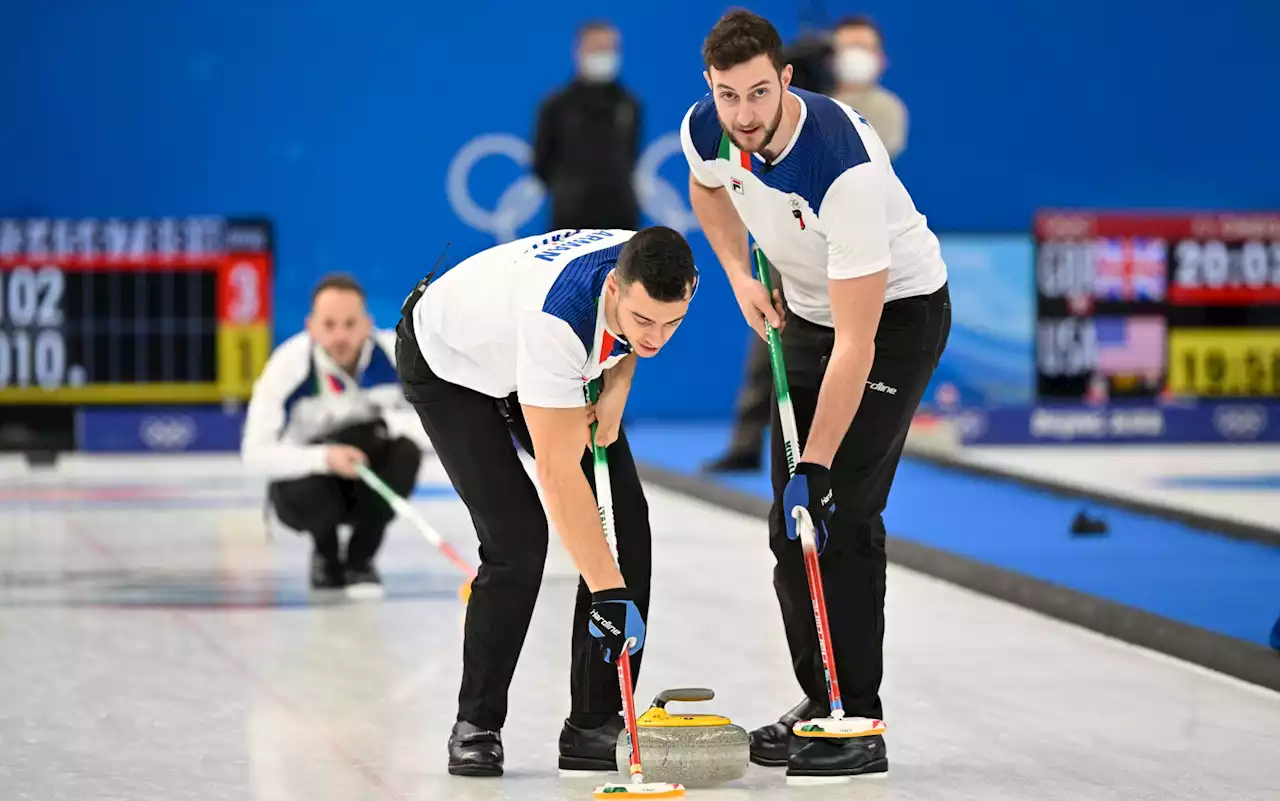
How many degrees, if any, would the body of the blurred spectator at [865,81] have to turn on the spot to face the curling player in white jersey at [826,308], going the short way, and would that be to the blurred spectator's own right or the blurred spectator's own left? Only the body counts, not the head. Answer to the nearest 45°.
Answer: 0° — they already face them

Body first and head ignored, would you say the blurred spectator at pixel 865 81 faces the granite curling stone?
yes

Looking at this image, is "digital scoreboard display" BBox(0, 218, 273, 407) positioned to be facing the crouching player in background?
yes

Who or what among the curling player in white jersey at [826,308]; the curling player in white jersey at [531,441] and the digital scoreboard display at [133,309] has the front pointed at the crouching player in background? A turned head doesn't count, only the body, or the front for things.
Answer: the digital scoreboard display

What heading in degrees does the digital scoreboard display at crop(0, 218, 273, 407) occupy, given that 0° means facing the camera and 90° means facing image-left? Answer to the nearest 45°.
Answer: approximately 0°

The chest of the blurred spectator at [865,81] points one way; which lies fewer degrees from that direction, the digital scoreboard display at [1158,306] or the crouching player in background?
the crouching player in background

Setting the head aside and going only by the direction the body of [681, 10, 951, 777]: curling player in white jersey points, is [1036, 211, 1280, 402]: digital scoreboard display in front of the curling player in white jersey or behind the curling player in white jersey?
behind

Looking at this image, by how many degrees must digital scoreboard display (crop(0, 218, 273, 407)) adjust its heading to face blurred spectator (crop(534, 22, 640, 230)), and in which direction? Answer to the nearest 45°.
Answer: approximately 90° to its left

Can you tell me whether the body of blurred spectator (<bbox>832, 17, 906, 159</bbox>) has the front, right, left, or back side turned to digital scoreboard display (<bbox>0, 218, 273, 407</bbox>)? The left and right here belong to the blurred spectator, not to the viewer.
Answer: right

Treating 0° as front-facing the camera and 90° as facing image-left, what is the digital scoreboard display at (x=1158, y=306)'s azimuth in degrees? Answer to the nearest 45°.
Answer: approximately 0°
